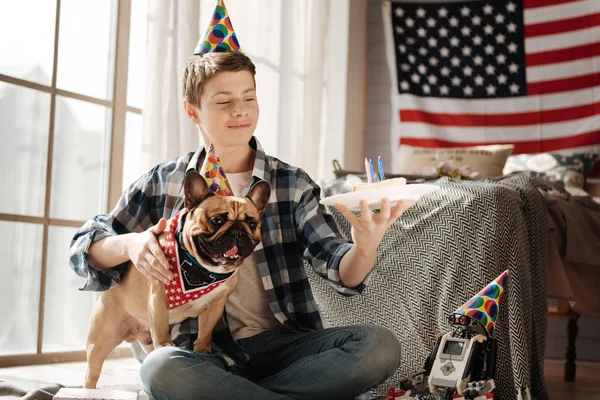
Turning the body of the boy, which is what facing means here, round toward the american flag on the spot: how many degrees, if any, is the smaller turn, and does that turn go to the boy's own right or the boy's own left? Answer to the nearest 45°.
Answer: approximately 135° to the boy's own left

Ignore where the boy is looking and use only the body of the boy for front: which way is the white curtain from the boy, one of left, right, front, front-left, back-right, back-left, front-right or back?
back

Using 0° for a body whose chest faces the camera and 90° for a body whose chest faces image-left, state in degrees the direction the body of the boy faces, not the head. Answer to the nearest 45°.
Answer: approximately 0°

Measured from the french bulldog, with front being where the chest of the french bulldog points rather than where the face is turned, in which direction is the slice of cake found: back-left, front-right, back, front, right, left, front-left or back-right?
front-left

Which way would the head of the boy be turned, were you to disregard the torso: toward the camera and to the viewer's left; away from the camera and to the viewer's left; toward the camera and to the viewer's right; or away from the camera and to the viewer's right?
toward the camera and to the viewer's right

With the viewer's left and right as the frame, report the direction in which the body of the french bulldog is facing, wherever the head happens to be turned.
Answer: facing the viewer and to the right of the viewer

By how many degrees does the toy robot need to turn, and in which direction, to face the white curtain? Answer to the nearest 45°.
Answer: approximately 90° to its right

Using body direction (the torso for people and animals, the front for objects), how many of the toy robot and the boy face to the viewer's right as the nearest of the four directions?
0

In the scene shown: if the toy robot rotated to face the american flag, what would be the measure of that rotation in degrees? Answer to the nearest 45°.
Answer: approximately 135° to its right

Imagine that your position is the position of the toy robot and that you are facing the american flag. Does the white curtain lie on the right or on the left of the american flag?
left

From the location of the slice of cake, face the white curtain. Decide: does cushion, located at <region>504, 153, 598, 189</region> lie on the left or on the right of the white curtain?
right
